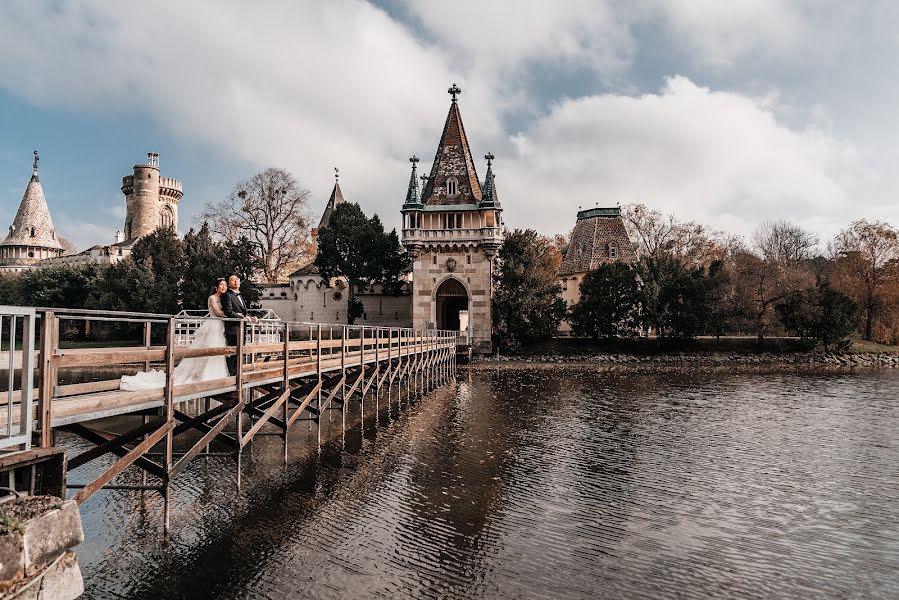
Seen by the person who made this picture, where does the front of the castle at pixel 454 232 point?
facing the viewer

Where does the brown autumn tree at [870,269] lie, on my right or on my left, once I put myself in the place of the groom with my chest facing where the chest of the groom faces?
on my left

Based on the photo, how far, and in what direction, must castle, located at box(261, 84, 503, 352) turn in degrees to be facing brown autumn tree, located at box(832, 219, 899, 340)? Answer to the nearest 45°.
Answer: approximately 90° to its left

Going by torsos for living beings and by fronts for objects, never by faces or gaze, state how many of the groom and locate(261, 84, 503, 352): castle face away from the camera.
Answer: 0

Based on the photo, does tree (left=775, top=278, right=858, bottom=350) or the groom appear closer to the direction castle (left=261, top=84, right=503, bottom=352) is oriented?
the groom

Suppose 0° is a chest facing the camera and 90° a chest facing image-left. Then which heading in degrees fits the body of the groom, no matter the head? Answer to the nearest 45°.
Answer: approximately 315°

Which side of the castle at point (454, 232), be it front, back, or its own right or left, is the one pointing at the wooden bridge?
front

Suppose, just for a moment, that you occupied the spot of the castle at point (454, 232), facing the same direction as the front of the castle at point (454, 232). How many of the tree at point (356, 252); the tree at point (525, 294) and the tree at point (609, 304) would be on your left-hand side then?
2

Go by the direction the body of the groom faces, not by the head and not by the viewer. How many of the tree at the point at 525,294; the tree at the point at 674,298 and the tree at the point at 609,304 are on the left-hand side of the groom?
3

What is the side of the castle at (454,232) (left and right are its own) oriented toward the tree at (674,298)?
left

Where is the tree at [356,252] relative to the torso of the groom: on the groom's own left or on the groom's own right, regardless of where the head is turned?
on the groom's own left

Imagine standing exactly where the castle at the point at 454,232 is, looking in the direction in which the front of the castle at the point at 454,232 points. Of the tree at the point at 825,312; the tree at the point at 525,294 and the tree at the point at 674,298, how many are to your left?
3

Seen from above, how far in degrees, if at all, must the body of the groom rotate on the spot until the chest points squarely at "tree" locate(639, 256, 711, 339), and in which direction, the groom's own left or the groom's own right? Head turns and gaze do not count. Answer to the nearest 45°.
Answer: approximately 90° to the groom's own left

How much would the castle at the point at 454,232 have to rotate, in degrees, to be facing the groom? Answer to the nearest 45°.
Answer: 0° — it already faces them
